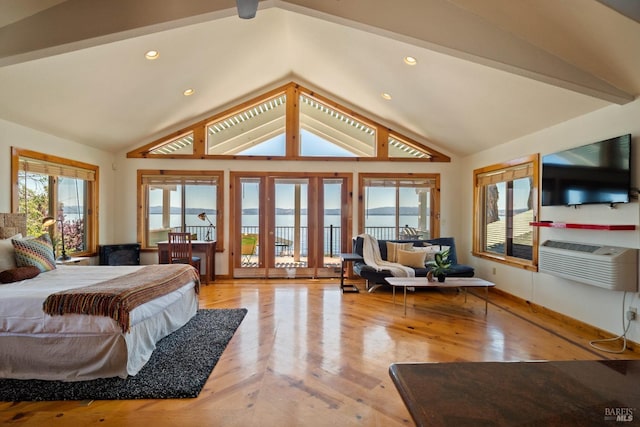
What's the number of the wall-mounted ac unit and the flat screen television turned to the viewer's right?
0

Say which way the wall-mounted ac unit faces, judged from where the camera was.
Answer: facing the viewer and to the left of the viewer

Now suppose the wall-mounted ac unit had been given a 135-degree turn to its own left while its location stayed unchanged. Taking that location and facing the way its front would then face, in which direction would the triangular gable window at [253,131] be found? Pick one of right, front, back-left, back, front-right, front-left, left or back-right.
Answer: back

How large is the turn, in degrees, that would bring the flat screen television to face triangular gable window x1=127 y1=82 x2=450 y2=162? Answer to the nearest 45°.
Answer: approximately 45° to its right

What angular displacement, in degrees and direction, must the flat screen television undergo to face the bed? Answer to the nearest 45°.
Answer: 0° — it already faces it

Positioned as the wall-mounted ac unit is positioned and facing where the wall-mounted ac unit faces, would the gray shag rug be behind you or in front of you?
in front

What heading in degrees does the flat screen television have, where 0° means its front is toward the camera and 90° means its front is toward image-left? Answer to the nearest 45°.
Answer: approximately 45°

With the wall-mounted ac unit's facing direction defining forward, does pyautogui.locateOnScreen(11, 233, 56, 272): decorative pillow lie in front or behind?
in front

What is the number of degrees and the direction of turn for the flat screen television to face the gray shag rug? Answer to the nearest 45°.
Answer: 0° — it already faces it

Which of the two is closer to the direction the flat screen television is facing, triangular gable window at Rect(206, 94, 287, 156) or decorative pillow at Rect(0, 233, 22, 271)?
the decorative pillow
